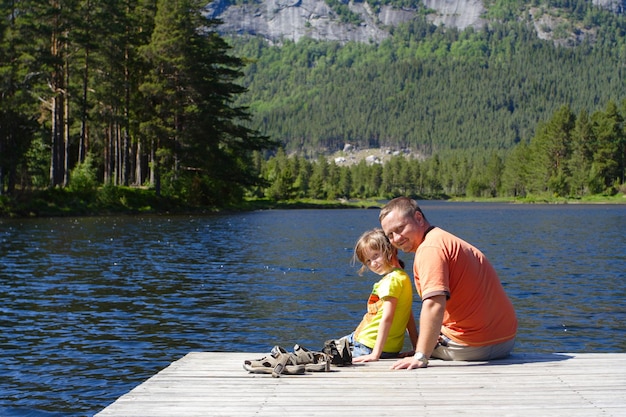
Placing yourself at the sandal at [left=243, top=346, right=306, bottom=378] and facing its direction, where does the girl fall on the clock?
The girl is roughly at 5 o'clock from the sandal.

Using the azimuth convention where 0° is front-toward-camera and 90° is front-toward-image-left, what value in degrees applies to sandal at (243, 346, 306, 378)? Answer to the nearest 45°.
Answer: approximately 90°

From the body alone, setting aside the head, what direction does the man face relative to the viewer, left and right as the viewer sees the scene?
facing away from the viewer and to the left of the viewer

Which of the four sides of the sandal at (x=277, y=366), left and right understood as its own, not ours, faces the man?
back

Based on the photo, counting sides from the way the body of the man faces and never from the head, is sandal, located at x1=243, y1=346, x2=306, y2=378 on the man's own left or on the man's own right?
on the man's own left

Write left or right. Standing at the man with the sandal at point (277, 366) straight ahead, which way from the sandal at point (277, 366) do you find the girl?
right
